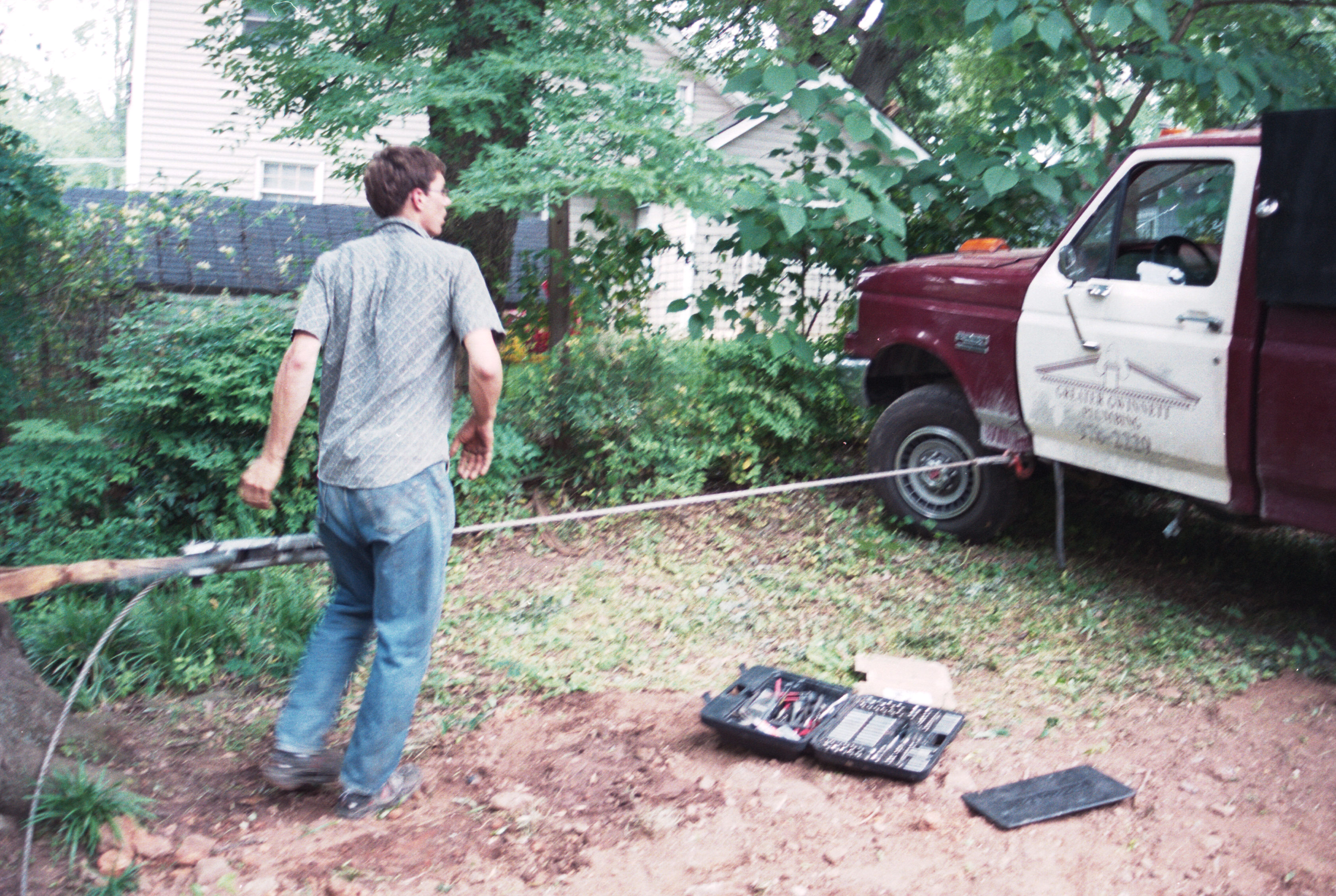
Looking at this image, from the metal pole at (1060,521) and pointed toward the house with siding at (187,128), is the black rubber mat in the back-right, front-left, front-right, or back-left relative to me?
back-left

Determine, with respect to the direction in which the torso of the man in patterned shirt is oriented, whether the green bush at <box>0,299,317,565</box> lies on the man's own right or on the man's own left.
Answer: on the man's own left

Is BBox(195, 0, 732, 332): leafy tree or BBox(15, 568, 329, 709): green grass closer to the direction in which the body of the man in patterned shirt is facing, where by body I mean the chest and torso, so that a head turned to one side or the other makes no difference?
the leafy tree

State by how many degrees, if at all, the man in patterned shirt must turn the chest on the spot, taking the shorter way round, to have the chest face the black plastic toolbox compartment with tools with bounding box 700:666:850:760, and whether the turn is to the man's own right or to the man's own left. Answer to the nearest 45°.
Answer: approximately 45° to the man's own right

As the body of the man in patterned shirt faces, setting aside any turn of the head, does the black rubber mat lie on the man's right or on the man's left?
on the man's right

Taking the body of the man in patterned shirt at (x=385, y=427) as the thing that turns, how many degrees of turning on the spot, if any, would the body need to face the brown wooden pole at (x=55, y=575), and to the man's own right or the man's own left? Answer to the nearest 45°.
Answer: approximately 135° to the man's own left

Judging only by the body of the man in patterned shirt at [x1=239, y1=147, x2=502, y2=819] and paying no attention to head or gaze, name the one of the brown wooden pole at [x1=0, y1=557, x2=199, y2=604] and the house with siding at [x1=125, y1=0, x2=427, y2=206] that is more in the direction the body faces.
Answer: the house with siding

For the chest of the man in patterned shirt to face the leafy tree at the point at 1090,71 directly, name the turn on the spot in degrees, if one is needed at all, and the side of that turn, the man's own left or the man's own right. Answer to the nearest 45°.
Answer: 0° — they already face it

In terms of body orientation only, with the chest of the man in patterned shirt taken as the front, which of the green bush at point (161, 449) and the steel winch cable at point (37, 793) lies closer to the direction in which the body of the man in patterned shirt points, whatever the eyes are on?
the green bush

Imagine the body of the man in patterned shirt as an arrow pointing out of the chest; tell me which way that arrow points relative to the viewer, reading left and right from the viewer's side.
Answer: facing away from the viewer and to the right of the viewer
